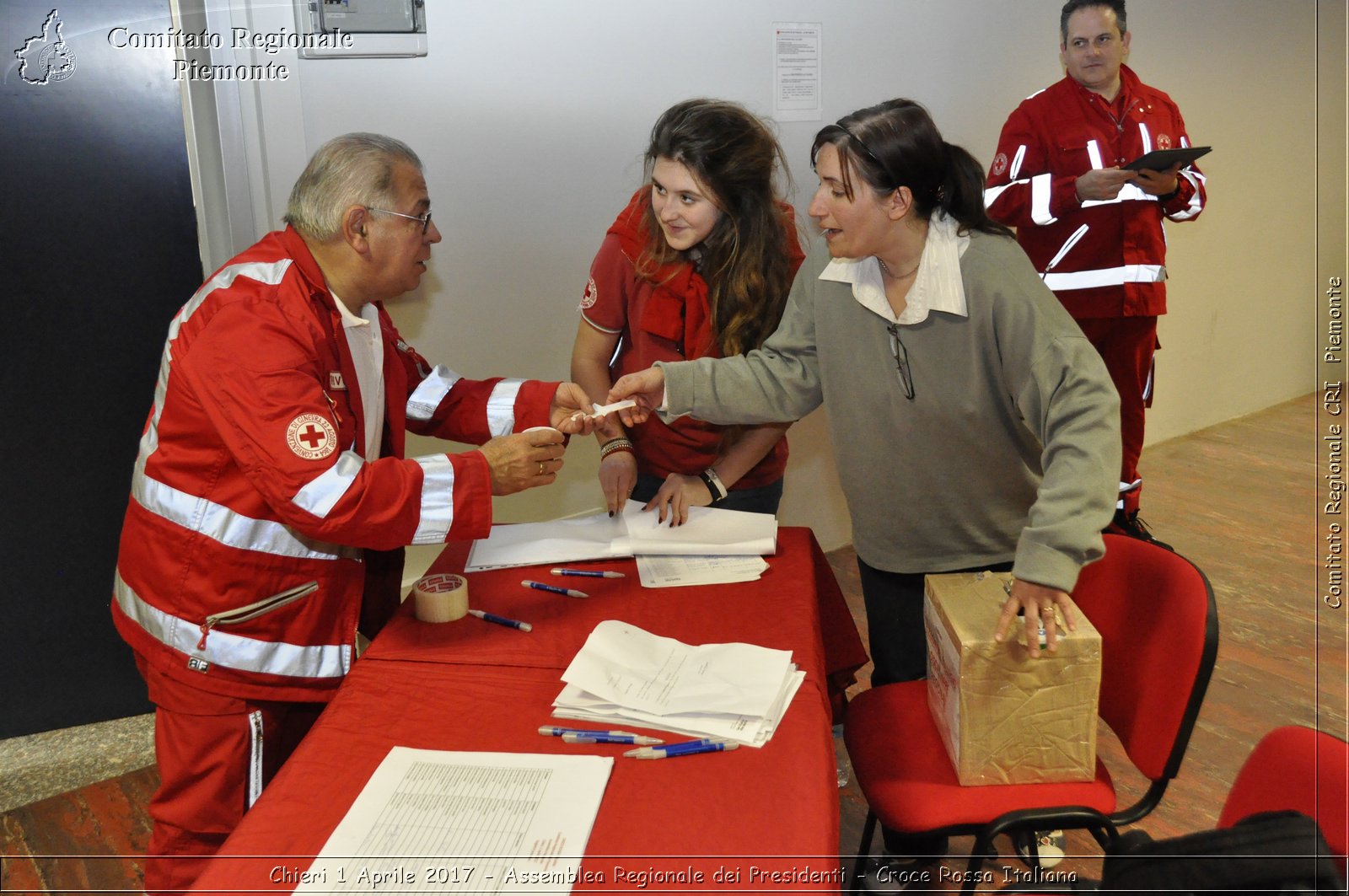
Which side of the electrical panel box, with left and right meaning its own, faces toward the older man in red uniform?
front

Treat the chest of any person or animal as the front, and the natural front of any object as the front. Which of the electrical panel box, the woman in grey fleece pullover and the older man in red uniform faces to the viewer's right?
the older man in red uniform

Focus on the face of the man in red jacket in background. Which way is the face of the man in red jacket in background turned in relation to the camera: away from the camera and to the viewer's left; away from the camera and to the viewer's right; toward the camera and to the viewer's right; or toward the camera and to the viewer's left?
toward the camera and to the viewer's left

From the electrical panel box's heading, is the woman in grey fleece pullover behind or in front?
in front

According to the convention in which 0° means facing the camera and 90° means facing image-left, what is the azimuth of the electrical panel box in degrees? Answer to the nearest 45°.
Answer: approximately 0°

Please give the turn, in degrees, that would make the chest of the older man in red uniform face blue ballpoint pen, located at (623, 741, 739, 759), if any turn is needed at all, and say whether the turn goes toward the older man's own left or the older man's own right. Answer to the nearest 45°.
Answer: approximately 45° to the older man's own right

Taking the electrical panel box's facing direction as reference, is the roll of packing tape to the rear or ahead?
ahead

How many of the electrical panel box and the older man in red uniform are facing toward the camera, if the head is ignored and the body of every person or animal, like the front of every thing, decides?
1

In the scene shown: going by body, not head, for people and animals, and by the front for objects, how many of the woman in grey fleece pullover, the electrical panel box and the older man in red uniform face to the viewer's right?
1

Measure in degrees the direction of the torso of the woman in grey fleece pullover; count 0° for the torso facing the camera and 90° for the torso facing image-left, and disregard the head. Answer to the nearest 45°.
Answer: approximately 45°

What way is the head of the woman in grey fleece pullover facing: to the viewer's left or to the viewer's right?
to the viewer's left

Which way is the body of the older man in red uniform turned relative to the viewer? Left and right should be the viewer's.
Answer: facing to the right of the viewer
